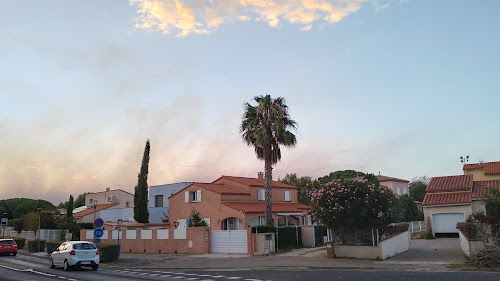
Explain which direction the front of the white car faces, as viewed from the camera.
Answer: facing away from the viewer and to the left of the viewer

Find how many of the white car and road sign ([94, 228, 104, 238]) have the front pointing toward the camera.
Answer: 1

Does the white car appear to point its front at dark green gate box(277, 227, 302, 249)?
no

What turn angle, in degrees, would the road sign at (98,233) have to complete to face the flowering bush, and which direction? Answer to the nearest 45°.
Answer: approximately 45° to its left

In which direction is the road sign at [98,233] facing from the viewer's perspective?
toward the camera

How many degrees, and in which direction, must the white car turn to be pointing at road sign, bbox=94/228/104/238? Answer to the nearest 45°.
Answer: approximately 45° to its right

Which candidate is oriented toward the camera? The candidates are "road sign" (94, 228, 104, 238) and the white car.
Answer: the road sign

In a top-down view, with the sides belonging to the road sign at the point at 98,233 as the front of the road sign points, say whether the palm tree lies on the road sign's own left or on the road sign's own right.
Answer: on the road sign's own left

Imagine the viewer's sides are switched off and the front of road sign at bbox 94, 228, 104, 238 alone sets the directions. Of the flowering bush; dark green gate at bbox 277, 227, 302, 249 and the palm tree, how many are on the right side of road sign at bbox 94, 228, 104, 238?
0

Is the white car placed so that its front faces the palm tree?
no

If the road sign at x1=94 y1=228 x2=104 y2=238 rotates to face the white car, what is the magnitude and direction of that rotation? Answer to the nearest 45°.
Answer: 0° — it already faces it

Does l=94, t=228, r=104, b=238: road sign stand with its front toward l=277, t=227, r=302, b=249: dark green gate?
no
